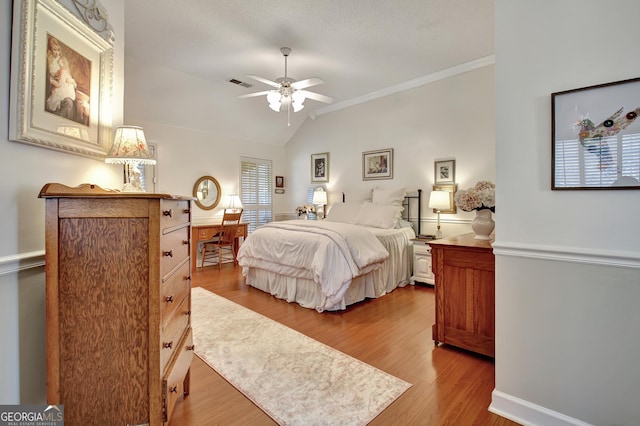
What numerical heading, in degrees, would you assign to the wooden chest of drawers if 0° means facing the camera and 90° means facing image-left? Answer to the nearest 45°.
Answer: approximately 270°

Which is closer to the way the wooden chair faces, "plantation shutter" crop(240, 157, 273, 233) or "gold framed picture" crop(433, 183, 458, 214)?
the plantation shutter

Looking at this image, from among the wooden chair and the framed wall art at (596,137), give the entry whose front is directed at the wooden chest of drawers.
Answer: the framed wall art

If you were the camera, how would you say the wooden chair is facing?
facing away from the viewer and to the left of the viewer

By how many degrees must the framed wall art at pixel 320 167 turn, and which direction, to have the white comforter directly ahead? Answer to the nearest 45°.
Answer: approximately 45° to its left

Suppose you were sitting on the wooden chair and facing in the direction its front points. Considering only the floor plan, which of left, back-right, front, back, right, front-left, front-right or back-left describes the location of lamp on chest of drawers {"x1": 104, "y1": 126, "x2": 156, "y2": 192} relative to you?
back-left

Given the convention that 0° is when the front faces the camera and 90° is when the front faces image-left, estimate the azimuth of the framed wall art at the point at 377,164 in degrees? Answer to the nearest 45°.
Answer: approximately 45°

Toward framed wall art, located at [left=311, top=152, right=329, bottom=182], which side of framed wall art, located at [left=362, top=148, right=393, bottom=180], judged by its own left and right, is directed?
right

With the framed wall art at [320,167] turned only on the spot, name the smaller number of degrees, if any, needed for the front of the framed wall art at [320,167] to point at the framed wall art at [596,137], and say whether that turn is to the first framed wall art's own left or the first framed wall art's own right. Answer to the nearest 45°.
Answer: approximately 45° to the first framed wall art's own left

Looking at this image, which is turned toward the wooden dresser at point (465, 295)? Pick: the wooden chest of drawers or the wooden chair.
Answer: the wooden chest of drawers

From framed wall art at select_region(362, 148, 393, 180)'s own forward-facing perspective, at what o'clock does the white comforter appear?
The white comforter is roughly at 11 o'clock from the framed wall art.

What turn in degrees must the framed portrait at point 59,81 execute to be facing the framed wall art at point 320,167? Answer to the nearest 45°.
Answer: approximately 90° to its left
